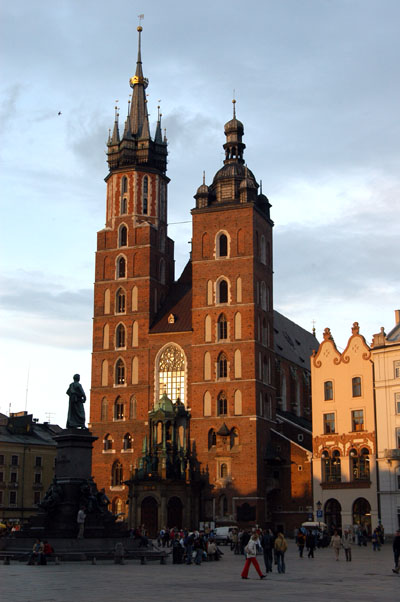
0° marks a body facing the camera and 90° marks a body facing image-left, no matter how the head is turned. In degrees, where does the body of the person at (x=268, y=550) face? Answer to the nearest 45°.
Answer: approximately 180°

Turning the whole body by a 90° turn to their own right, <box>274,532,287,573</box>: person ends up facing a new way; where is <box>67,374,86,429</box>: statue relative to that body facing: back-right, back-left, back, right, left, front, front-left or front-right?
back-left

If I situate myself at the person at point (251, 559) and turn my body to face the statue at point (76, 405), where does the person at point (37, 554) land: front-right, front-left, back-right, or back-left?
front-left

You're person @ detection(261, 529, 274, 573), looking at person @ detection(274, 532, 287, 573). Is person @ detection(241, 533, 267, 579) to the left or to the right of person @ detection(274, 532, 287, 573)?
right

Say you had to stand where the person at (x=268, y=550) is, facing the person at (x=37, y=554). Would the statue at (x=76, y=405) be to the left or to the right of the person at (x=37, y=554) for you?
right

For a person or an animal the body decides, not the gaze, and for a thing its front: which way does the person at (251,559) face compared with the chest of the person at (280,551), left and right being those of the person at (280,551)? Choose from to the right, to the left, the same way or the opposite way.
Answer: to the right

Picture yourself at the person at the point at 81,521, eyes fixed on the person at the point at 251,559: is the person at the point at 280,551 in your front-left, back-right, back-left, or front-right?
front-left

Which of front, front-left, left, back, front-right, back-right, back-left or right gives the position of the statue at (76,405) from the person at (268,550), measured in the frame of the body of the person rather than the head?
front-left

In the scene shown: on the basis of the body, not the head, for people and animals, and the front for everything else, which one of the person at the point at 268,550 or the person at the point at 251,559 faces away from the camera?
the person at the point at 268,550

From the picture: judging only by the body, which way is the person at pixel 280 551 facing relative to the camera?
away from the camera

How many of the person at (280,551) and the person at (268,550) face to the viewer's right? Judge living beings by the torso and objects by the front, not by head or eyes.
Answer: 0
